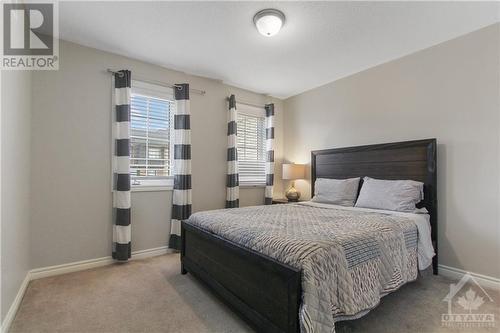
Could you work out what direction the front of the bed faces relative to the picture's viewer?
facing the viewer and to the left of the viewer

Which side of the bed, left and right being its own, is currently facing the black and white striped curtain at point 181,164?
right

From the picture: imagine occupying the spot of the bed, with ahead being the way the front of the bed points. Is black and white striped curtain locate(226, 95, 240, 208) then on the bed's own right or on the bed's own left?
on the bed's own right

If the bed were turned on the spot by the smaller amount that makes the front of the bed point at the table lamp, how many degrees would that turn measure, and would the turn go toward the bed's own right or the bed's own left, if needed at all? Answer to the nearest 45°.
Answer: approximately 135° to the bed's own right

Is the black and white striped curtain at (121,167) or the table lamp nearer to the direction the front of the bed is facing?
the black and white striped curtain

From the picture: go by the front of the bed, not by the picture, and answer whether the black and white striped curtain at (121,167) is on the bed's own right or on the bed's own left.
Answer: on the bed's own right
